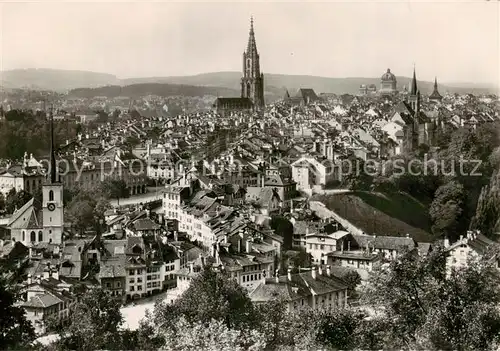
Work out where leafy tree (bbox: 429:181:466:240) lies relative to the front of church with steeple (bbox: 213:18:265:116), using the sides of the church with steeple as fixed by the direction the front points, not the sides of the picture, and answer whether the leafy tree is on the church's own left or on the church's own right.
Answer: on the church's own right

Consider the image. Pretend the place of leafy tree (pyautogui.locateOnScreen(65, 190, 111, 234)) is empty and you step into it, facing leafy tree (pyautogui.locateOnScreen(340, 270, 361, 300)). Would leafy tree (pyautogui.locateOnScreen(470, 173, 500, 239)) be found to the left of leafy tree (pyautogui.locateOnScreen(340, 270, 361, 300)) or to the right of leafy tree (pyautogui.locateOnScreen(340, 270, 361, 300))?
left

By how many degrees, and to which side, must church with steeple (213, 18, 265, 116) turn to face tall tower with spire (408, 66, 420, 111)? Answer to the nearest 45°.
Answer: approximately 90° to its right

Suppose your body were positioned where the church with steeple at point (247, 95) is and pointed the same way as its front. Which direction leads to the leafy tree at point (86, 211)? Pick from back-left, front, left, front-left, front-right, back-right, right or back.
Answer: back-right

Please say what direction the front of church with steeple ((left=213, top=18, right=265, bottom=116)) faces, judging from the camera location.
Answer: facing away from the viewer and to the right of the viewer

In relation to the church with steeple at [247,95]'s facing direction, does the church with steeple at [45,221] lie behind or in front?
behind

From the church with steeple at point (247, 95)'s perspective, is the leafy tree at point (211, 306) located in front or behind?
behind

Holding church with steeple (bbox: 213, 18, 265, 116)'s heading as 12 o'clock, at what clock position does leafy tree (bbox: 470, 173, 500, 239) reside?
The leafy tree is roughly at 4 o'clock from the church with steeple.

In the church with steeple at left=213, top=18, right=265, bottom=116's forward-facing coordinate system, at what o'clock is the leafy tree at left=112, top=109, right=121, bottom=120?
The leafy tree is roughly at 7 o'clock from the church with steeple.

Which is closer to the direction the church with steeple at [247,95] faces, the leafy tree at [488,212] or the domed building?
the domed building
